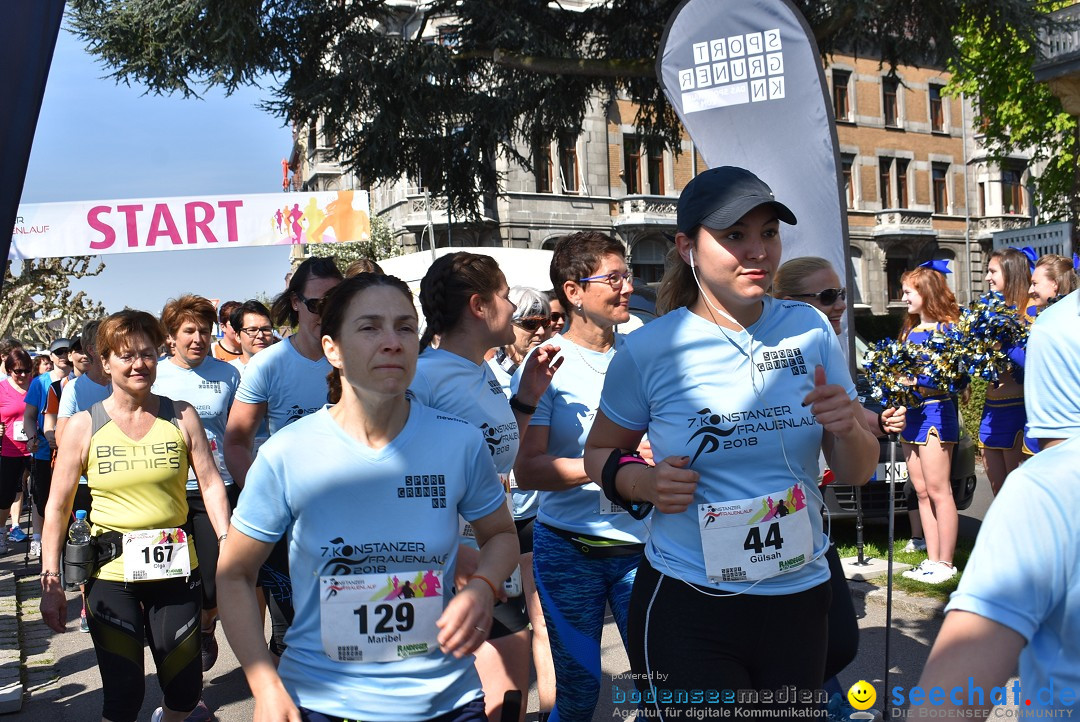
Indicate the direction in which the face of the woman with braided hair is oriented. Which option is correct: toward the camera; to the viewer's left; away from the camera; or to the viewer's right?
to the viewer's right

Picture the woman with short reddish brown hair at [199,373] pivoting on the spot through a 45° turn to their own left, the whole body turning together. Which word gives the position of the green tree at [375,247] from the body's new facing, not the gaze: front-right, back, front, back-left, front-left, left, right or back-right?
back-left

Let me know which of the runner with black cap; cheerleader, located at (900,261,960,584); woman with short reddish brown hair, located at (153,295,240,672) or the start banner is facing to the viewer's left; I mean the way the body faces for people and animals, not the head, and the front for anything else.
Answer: the cheerleader

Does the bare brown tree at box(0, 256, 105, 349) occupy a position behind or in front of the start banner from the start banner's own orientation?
behind

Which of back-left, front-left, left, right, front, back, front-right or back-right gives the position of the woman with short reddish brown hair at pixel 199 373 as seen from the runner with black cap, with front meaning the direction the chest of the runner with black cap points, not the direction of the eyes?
back

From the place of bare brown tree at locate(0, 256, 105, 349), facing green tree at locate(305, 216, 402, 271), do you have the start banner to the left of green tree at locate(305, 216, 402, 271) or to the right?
right

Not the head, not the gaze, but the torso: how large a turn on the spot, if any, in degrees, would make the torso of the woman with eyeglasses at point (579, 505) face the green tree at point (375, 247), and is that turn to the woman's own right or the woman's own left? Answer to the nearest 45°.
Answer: approximately 135° to the woman's own left

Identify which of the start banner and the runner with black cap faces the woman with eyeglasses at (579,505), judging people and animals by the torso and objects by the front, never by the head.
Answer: the start banner

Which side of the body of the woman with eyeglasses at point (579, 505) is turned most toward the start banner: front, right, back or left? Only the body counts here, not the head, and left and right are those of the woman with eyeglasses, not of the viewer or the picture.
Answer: back

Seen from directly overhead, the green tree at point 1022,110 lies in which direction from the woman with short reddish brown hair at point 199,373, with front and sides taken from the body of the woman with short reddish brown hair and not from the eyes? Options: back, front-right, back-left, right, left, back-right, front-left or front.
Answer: back-left

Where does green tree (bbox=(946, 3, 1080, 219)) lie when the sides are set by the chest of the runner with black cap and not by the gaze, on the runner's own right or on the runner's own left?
on the runner's own left
